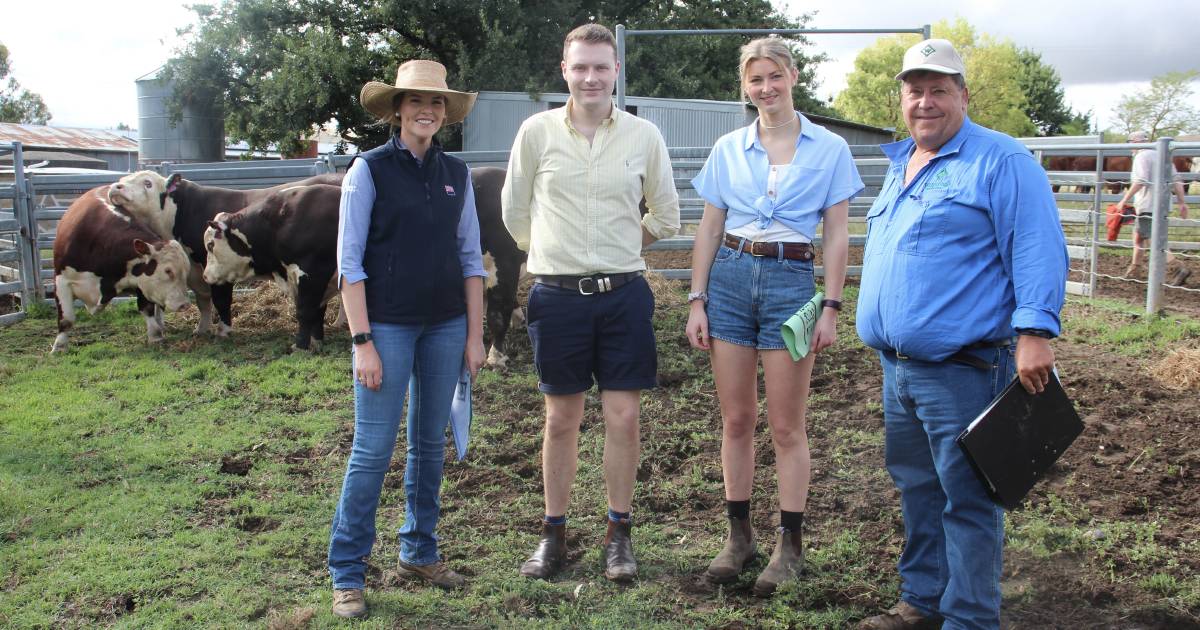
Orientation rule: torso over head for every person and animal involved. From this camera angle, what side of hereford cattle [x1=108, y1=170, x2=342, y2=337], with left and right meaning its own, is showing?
left

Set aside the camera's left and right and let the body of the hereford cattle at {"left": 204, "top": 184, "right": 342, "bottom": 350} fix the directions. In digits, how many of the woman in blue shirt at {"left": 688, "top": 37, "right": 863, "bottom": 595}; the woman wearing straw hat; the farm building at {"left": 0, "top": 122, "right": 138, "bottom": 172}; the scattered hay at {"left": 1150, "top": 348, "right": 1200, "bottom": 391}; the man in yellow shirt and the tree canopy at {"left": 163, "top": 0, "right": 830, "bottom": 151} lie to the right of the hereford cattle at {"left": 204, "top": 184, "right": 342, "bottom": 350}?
2

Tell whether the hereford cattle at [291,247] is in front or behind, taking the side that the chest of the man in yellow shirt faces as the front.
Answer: behind

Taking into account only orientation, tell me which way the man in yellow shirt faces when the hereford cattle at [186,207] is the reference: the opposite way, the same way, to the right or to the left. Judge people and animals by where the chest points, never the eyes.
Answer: to the left

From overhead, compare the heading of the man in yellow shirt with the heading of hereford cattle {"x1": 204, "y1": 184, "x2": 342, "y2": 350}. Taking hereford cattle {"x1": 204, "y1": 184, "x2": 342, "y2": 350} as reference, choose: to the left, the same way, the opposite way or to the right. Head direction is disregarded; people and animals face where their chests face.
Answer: to the left

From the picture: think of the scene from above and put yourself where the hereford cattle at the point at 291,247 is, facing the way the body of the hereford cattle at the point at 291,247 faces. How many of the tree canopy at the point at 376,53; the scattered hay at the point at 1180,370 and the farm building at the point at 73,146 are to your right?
2

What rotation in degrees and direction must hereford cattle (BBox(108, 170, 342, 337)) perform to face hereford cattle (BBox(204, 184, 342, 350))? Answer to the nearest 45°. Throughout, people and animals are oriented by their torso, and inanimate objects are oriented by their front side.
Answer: approximately 135° to its left

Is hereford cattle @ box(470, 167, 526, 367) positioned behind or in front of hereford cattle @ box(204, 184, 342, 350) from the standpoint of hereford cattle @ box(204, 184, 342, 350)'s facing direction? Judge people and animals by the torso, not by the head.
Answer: behind

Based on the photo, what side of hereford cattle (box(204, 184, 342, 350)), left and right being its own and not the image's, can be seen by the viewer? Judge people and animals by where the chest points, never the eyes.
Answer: left
